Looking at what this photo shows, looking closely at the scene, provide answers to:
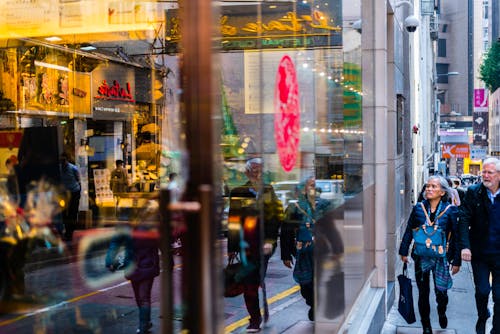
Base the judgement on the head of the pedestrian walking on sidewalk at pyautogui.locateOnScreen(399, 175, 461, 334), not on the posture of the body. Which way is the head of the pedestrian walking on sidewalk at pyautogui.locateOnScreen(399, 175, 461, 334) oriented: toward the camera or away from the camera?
toward the camera

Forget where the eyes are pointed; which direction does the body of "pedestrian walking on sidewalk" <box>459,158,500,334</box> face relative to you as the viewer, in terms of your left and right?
facing the viewer

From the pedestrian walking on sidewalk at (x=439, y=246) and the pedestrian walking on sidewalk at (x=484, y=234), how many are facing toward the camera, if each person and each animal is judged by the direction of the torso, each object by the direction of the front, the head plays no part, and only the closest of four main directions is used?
2

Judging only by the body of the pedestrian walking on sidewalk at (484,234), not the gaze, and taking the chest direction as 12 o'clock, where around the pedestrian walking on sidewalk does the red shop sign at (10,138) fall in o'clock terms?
The red shop sign is roughly at 3 o'clock from the pedestrian walking on sidewalk.

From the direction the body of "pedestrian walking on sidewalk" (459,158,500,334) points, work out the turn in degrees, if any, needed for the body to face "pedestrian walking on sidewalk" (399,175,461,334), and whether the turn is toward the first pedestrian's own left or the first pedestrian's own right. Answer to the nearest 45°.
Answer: approximately 135° to the first pedestrian's own right

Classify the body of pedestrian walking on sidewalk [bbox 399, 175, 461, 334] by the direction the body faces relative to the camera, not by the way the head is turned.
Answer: toward the camera

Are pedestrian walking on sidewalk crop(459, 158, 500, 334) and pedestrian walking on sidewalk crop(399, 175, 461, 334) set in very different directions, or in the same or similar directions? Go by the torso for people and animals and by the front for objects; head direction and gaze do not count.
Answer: same or similar directions

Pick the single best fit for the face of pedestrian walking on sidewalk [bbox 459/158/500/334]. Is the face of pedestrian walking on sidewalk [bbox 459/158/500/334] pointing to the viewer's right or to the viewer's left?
to the viewer's left
